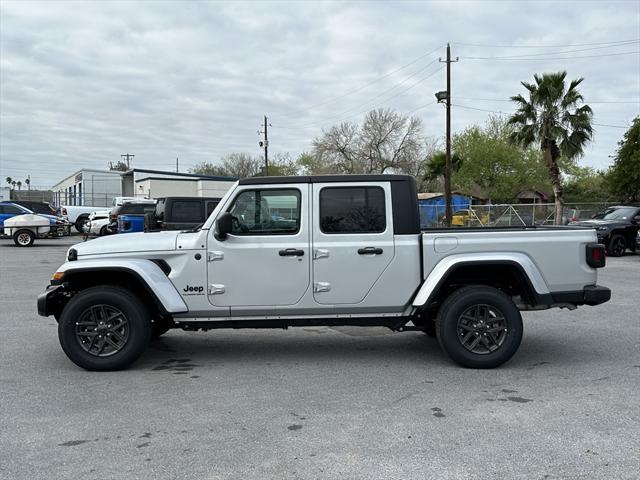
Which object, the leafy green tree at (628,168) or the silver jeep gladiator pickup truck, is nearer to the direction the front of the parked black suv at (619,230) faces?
the silver jeep gladiator pickup truck

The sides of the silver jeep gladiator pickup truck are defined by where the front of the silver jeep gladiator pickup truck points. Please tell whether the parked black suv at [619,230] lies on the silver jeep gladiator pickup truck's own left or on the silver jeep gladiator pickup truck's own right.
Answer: on the silver jeep gladiator pickup truck's own right

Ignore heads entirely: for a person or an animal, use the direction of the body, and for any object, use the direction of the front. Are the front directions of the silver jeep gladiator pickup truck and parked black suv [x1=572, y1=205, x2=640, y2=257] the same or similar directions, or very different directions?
same or similar directions

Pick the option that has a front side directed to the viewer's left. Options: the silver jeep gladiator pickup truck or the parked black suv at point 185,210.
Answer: the silver jeep gladiator pickup truck

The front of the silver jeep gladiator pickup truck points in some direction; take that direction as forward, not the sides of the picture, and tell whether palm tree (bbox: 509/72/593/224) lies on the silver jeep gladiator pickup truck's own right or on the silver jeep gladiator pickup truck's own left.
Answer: on the silver jeep gladiator pickup truck's own right

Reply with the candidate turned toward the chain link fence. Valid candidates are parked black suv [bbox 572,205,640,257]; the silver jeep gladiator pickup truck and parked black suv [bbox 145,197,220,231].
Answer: parked black suv [bbox 145,197,220,231]

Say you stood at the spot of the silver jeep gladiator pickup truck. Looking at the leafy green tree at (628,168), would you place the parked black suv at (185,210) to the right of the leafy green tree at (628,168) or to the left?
left

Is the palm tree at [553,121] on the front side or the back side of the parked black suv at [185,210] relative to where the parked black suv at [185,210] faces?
on the front side

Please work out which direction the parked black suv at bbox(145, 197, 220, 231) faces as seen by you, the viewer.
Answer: facing away from the viewer and to the right of the viewer

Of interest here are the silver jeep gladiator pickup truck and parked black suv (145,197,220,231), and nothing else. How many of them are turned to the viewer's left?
1

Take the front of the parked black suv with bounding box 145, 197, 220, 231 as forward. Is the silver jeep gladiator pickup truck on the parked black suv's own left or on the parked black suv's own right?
on the parked black suv's own right

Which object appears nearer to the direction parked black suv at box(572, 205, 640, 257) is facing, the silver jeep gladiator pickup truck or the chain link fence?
the silver jeep gladiator pickup truck

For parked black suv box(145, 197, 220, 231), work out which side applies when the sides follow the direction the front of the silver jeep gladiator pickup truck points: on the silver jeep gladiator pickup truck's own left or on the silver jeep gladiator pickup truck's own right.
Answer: on the silver jeep gladiator pickup truck's own right

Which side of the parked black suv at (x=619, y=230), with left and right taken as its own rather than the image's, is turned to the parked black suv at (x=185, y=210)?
front

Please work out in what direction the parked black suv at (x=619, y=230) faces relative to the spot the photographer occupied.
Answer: facing the viewer and to the left of the viewer

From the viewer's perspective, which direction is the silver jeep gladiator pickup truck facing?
to the viewer's left

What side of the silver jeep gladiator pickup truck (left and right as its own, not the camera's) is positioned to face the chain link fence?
right
